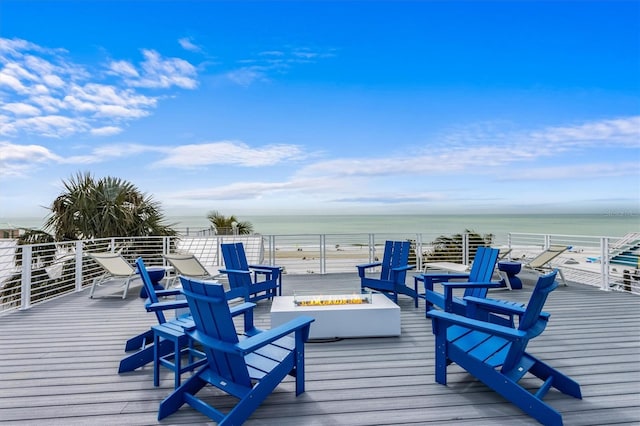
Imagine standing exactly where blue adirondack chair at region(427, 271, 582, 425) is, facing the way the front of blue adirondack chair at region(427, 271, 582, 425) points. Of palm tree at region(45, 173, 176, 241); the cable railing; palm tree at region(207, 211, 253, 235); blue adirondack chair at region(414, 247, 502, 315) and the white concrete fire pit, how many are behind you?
0

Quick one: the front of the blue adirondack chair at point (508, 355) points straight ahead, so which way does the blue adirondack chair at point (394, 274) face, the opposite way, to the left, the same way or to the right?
to the left

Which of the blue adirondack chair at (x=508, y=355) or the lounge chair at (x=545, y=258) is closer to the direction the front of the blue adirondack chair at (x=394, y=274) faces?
the blue adirondack chair

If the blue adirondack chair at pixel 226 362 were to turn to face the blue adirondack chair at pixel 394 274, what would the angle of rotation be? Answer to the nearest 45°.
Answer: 0° — it already faces it

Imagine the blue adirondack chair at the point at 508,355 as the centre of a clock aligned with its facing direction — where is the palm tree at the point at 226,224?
The palm tree is roughly at 12 o'clock from the blue adirondack chair.

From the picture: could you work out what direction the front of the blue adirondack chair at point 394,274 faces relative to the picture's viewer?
facing the viewer and to the left of the viewer

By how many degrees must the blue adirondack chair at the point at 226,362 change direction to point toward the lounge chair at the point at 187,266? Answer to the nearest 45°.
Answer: approximately 45° to its left

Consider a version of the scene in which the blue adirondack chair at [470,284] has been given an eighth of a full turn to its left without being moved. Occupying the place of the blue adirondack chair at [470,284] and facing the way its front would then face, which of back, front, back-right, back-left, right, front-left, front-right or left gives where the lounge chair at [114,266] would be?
right

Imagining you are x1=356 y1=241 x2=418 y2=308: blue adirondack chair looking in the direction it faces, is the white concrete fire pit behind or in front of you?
in front

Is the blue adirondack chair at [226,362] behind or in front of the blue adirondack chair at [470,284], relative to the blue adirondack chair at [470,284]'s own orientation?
in front

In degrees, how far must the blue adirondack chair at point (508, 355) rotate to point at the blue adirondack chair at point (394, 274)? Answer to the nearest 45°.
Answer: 0° — it already faces it

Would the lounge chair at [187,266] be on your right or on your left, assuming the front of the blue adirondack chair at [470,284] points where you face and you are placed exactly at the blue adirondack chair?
on your right

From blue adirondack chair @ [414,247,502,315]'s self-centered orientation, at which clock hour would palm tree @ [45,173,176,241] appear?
The palm tree is roughly at 2 o'clock from the blue adirondack chair.

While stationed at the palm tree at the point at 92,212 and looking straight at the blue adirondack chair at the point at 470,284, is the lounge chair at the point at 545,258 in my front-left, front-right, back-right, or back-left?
front-left

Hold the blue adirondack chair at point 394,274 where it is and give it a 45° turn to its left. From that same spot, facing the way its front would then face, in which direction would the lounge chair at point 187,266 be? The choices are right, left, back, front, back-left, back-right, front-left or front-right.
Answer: right

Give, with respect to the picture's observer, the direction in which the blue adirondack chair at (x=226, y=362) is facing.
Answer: facing away from the viewer and to the right of the viewer

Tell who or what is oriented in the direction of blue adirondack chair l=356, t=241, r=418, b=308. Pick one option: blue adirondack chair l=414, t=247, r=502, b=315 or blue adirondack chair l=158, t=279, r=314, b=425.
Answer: blue adirondack chair l=158, t=279, r=314, b=425

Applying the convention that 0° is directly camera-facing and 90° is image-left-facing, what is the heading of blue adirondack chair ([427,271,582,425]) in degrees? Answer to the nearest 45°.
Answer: approximately 135°

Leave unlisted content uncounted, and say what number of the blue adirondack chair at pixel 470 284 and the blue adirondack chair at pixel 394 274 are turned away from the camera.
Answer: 0

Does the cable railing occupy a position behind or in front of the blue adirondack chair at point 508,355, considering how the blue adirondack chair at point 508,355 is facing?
in front
